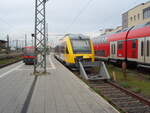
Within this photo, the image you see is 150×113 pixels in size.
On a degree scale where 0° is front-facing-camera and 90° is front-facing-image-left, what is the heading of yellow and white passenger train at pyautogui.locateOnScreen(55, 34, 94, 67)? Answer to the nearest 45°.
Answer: approximately 315°
